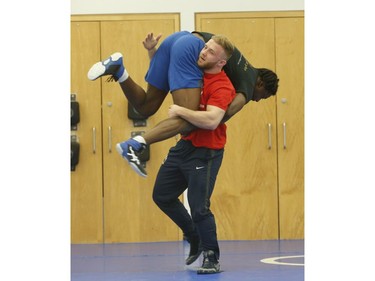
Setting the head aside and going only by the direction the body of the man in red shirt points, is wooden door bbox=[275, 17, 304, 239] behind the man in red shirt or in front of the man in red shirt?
behind

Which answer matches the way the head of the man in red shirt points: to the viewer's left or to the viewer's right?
to the viewer's left

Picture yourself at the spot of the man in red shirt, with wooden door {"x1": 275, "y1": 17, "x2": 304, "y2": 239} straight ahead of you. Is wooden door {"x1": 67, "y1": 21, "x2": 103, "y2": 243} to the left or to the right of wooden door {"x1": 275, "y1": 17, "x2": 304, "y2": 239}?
left

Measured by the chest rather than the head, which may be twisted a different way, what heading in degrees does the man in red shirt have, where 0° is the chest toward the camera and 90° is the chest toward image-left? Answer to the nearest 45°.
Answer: approximately 45°

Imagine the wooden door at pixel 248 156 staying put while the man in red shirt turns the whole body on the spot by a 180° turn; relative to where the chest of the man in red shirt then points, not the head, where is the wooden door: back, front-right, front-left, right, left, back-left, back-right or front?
front-left

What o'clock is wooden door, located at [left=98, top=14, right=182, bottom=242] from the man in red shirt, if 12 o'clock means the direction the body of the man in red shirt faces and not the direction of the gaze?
The wooden door is roughly at 4 o'clock from the man in red shirt.
